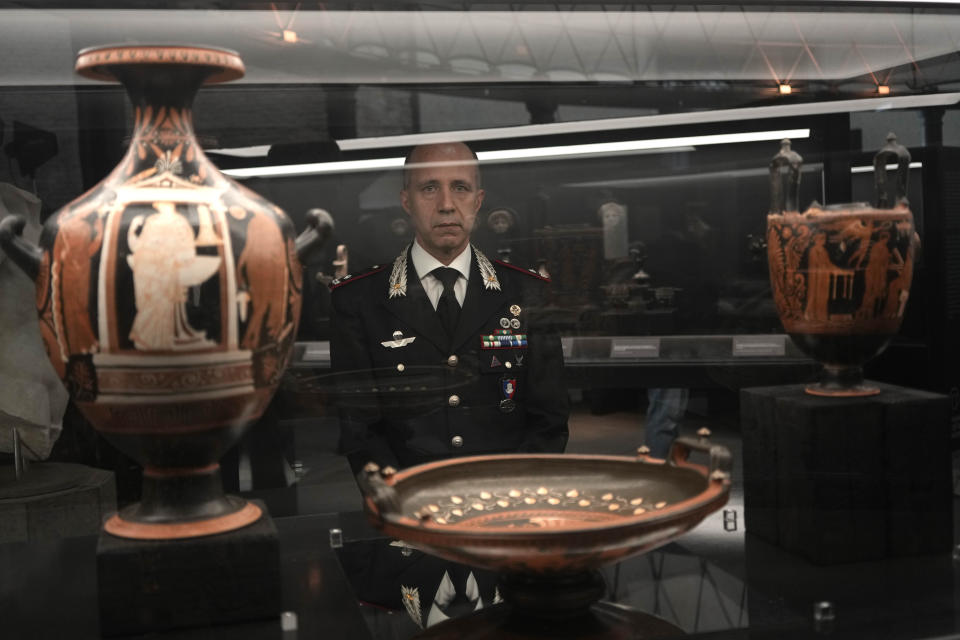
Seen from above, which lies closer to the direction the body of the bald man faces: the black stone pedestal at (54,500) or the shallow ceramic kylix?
the shallow ceramic kylix

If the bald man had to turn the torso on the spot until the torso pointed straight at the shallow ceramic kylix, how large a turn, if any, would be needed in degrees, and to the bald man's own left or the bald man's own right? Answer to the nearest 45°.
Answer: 0° — they already face it

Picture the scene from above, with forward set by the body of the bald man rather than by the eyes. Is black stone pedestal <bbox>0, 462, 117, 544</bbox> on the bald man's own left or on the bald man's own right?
on the bald man's own right

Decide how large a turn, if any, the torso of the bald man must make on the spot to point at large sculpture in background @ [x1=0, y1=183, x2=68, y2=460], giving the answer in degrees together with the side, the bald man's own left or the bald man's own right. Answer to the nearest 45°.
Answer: approximately 90° to the bald man's own right

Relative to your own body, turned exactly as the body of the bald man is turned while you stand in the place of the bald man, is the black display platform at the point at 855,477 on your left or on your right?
on your left

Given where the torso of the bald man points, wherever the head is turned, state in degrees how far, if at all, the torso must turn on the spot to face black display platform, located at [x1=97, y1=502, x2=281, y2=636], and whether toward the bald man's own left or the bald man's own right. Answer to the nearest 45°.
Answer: approximately 45° to the bald man's own right

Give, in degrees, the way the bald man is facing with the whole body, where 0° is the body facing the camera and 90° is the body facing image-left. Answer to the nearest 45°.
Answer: approximately 0°

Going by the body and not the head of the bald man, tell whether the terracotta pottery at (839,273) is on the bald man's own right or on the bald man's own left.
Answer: on the bald man's own left

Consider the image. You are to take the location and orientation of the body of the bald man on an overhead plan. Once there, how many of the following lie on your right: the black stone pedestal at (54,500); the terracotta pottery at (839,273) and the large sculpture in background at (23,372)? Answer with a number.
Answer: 2

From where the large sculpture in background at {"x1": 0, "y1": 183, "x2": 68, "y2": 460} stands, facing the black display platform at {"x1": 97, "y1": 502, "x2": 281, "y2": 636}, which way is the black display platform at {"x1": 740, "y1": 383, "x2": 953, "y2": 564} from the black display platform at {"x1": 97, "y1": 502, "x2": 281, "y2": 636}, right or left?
left
